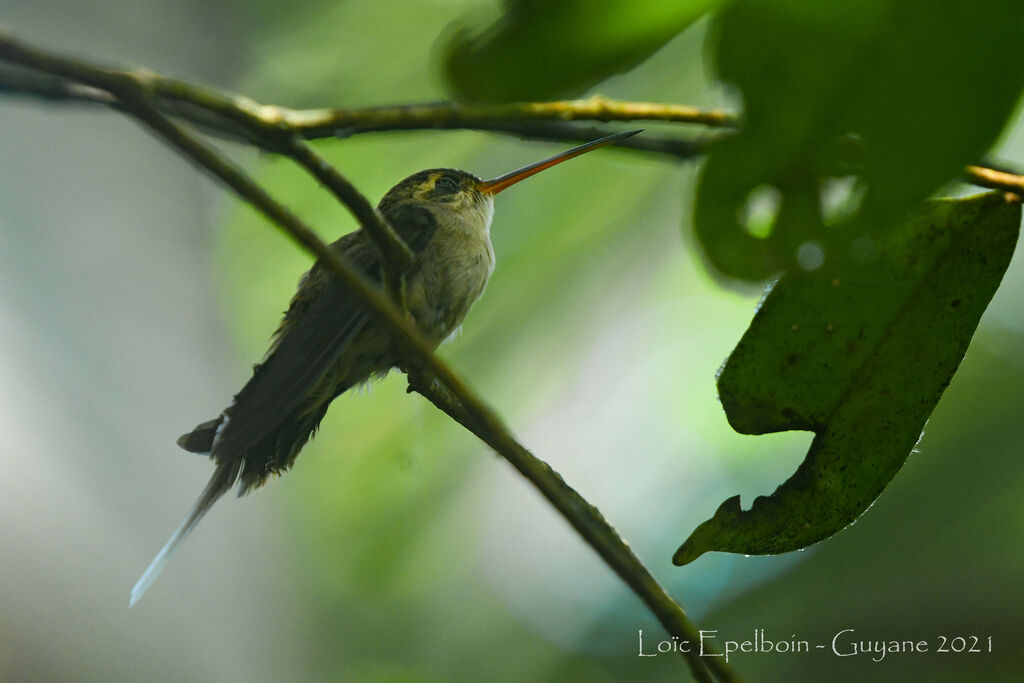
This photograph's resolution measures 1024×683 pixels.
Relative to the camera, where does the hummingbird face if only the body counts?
to the viewer's right

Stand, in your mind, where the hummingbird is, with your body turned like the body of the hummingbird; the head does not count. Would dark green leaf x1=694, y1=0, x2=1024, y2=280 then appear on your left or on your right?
on your right

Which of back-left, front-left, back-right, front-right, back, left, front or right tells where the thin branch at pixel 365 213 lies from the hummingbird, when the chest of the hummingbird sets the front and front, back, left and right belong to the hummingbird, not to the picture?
right

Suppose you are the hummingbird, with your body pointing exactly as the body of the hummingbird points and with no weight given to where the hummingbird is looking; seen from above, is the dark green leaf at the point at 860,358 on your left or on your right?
on your right
